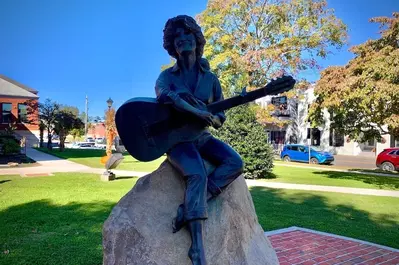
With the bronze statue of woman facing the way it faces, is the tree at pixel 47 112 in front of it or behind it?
behind

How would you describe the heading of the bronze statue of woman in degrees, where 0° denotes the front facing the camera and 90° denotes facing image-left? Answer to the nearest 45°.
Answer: approximately 0°

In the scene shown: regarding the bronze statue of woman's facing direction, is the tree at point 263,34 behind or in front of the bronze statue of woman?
behind

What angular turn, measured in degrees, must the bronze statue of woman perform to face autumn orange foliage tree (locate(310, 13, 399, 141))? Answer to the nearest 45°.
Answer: approximately 135° to its left

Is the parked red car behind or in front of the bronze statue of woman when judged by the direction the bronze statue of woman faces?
behind

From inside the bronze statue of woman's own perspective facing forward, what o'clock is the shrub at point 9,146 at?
The shrub is roughly at 5 o'clock from the bronze statue of woman.

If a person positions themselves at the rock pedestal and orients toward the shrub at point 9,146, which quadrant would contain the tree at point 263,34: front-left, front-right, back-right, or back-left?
front-right

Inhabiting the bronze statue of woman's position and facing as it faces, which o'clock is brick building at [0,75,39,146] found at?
The brick building is roughly at 5 o'clock from the bronze statue of woman.

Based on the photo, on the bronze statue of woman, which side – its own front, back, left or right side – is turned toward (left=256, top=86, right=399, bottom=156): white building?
back

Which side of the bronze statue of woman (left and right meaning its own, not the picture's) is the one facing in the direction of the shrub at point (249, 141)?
back

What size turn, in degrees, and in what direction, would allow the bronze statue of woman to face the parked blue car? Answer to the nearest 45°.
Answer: approximately 180°

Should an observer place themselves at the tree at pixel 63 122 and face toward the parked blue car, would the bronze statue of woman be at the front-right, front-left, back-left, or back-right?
front-right
